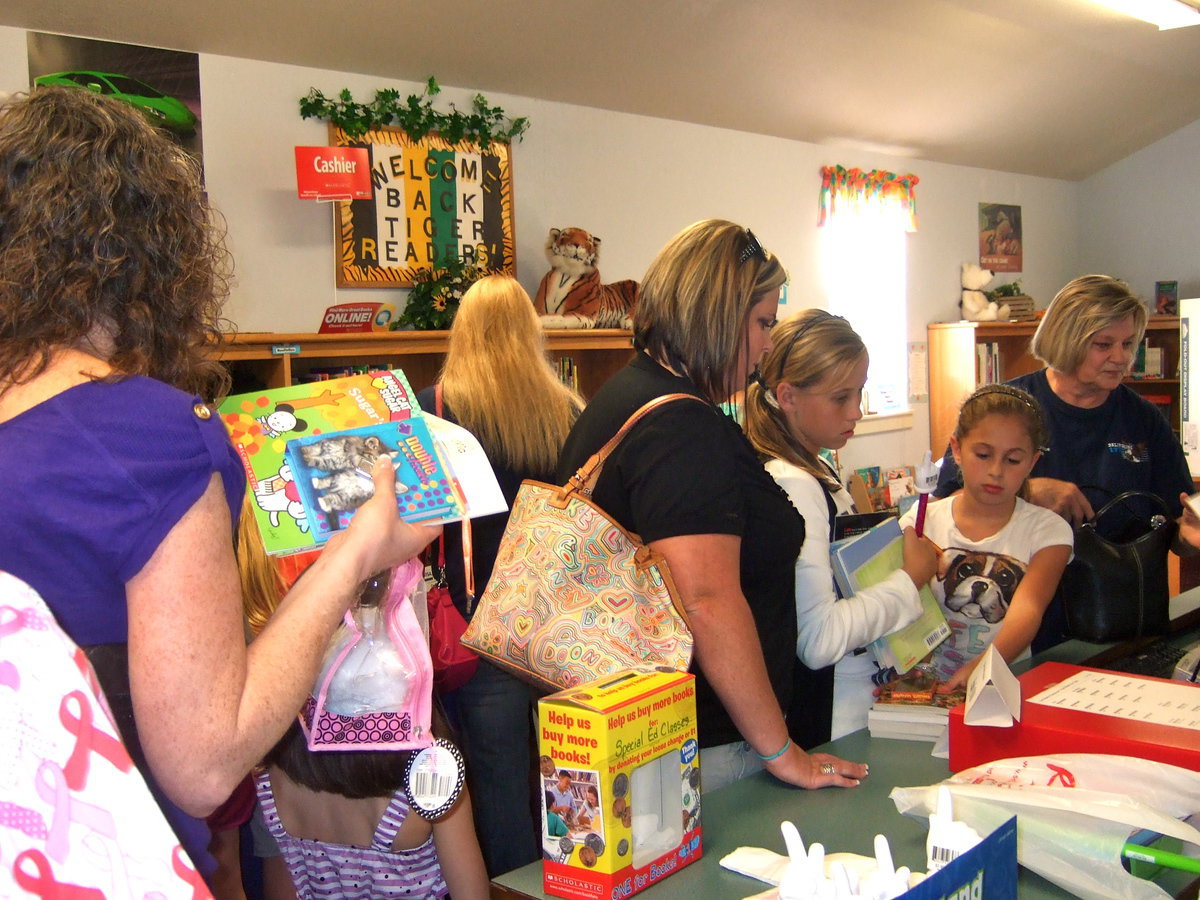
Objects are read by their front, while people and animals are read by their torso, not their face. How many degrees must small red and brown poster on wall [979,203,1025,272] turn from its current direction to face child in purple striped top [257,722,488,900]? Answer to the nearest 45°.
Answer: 0° — it already faces them

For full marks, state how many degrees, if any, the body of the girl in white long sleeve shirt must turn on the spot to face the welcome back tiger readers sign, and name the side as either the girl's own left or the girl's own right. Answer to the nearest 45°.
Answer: approximately 135° to the girl's own left

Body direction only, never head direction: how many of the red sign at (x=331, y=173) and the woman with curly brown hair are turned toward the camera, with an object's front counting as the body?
1

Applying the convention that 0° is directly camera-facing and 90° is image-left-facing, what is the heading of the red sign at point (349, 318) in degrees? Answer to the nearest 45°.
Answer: approximately 0°

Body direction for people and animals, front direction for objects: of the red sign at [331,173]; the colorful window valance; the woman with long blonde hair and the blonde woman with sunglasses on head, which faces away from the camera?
the woman with long blonde hair

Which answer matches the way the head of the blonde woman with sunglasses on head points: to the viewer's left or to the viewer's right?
to the viewer's right

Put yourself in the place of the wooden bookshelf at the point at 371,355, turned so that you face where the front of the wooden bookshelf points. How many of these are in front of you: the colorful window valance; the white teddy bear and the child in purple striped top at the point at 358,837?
1

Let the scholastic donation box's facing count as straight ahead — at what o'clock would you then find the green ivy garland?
The green ivy garland is roughly at 7 o'clock from the scholastic donation box.

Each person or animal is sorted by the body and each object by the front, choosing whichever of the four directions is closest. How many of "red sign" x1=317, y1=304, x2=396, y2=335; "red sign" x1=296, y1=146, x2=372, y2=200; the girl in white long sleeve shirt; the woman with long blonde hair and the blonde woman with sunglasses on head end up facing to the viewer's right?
2

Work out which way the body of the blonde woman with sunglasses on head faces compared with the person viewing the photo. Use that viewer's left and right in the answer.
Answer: facing to the right of the viewer

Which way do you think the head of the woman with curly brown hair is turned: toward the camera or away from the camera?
away from the camera

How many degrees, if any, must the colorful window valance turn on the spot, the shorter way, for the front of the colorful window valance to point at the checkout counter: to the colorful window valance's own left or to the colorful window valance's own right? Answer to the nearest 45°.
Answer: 0° — it already faces it

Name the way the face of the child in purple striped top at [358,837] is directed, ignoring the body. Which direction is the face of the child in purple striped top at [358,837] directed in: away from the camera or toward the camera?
away from the camera

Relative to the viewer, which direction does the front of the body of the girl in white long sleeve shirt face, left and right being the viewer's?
facing to the right of the viewer

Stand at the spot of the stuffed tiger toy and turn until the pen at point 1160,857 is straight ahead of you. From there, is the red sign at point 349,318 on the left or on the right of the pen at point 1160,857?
right

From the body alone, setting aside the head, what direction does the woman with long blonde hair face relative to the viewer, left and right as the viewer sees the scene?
facing away from the viewer
